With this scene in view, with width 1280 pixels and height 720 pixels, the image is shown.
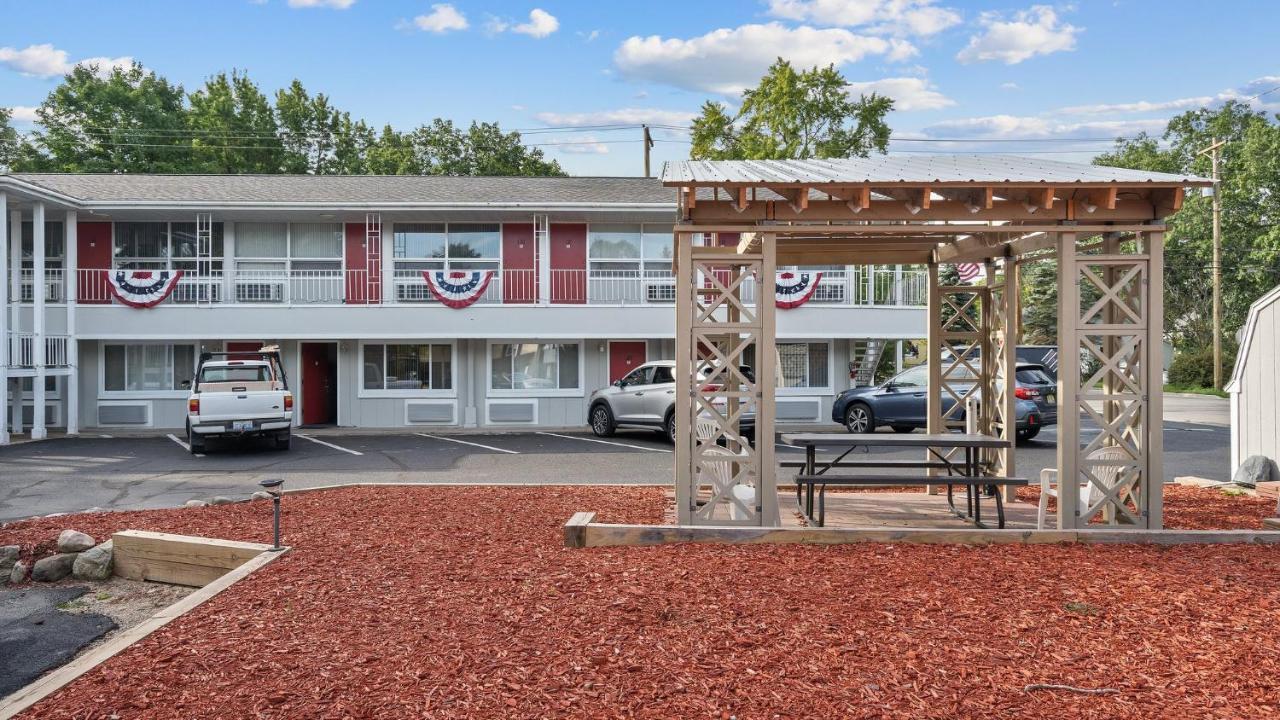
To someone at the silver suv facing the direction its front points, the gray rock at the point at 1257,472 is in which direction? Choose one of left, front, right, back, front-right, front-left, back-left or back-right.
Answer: back

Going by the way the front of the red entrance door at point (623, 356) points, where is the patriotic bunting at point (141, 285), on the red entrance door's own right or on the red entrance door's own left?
on the red entrance door's own right

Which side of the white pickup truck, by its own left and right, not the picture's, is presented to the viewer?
back

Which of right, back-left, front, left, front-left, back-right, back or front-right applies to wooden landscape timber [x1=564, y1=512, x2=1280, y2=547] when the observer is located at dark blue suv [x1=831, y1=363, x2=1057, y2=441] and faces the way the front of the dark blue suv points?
back-left

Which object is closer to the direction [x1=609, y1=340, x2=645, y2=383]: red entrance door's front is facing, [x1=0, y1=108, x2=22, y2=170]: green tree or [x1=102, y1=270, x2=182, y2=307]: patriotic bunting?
the patriotic bunting

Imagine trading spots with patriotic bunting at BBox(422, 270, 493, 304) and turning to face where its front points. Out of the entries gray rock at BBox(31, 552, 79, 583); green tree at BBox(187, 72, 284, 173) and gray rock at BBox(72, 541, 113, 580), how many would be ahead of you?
2

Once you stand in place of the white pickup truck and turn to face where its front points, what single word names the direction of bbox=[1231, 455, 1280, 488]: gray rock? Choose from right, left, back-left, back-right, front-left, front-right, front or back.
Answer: back-right
